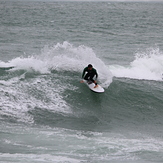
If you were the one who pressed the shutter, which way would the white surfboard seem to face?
facing the viewer and to the right of the viewer
